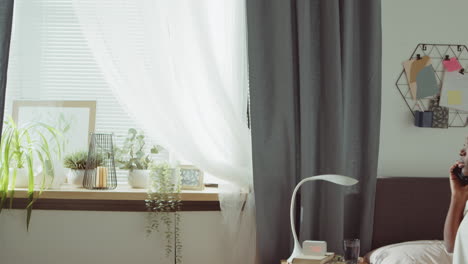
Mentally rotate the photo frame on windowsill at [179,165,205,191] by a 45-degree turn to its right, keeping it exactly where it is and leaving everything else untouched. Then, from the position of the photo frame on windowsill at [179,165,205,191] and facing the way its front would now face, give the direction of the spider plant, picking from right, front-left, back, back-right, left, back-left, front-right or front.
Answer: front-right

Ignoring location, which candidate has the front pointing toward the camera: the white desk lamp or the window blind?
the window blind

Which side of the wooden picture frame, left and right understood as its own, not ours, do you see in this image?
front

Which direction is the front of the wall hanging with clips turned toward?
toward the camera

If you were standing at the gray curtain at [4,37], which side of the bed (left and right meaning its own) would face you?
right

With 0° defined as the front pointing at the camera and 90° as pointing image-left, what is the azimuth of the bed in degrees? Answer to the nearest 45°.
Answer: approximately 0°

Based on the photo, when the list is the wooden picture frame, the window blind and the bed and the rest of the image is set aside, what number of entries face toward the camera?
3

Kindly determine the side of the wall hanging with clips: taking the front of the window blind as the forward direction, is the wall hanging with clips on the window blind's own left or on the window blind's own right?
on the window blind's own left
